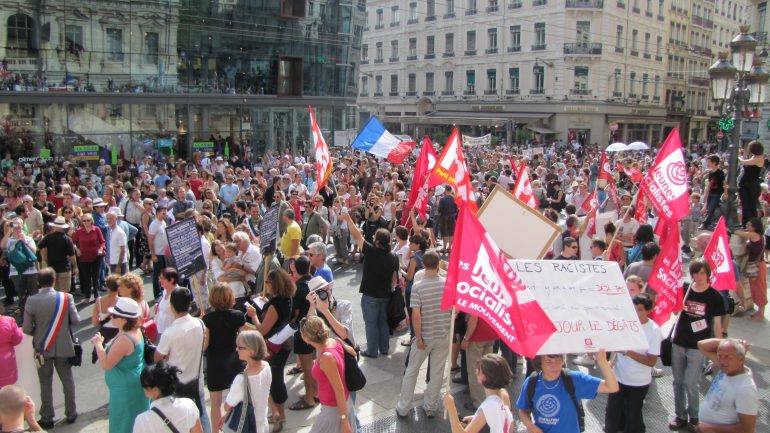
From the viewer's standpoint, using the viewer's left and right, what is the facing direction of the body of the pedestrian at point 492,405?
facing away from the viewer and to the left of the viewer

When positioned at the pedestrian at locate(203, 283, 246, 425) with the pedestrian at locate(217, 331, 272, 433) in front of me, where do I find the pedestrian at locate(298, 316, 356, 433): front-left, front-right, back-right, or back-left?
front-left

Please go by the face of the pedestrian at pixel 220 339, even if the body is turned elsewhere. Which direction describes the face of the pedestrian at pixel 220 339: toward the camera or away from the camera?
away from the camera

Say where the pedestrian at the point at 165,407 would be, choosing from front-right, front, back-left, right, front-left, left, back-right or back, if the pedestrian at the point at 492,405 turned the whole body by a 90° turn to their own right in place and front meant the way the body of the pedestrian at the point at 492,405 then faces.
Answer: back-left

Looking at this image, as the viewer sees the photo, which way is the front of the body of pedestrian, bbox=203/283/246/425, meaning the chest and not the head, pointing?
away from the camera

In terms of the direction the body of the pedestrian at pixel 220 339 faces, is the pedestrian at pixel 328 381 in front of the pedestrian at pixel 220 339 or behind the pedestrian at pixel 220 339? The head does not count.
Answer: behind

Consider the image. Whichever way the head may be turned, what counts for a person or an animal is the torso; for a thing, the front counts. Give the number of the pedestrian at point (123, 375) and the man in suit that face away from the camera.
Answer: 1

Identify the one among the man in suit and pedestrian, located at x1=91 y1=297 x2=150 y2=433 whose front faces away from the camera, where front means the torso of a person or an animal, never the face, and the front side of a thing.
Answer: the man in suit
